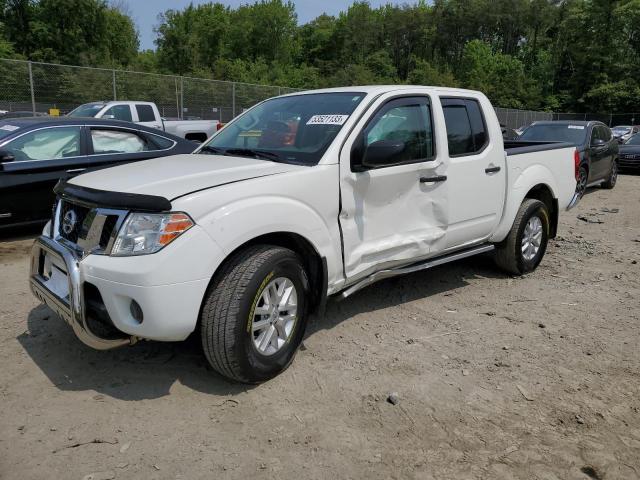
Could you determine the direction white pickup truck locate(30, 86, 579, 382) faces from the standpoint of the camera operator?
facing the viewer and to the left of the viewer

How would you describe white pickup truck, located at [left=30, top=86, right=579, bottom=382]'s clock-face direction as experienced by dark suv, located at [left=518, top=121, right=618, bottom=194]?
The white pickup truck is roughly at 11 o'clock from the dark suv.

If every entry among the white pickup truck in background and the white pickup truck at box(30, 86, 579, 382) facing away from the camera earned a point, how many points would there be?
0

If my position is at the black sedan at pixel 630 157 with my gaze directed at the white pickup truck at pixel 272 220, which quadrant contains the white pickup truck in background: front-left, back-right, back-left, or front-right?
front-right

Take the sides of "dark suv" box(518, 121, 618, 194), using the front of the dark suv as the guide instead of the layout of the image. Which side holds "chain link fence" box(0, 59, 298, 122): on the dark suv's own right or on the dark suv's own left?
on the dark suv's own right

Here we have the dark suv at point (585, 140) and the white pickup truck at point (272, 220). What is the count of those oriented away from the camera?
0

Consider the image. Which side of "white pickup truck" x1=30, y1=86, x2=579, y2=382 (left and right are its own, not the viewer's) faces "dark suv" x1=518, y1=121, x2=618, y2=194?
back

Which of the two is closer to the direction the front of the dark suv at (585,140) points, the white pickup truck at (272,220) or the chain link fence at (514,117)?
the white pickup truck

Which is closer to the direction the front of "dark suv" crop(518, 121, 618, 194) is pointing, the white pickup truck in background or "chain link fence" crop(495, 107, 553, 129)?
the white pickup truck in background

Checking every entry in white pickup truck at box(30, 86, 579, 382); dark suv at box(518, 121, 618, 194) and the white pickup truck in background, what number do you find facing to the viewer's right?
0
